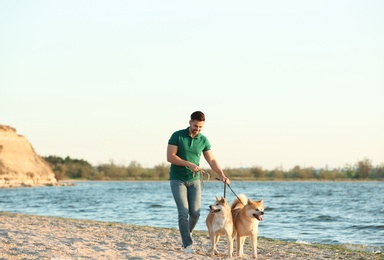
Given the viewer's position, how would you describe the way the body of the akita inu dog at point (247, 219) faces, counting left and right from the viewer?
facing the viewer and to the right of the viewer

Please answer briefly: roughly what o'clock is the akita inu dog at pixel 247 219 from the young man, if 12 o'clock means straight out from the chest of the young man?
The akita inu dog is roughly at 11 o'clock from the young man.

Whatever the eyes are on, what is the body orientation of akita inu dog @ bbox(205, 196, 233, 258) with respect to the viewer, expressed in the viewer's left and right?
facing the viewer

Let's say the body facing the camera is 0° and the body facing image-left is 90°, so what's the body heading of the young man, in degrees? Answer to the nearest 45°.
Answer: approximately 315°

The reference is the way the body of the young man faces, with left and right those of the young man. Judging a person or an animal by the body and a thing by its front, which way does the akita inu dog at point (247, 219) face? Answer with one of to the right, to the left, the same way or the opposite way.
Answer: the same way

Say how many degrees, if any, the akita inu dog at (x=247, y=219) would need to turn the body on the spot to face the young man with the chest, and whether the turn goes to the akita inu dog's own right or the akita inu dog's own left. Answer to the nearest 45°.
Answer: approximately 135° to the akita inu dog's own right

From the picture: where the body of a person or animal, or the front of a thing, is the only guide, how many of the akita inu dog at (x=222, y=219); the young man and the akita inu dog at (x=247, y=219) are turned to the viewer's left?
0

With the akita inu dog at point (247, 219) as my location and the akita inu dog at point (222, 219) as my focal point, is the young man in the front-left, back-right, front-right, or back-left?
front-right

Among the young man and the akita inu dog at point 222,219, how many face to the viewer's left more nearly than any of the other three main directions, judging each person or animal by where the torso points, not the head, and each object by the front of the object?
0

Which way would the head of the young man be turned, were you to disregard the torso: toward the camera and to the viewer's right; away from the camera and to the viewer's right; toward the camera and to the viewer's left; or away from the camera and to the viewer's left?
toward the camera and to the viewer's right
